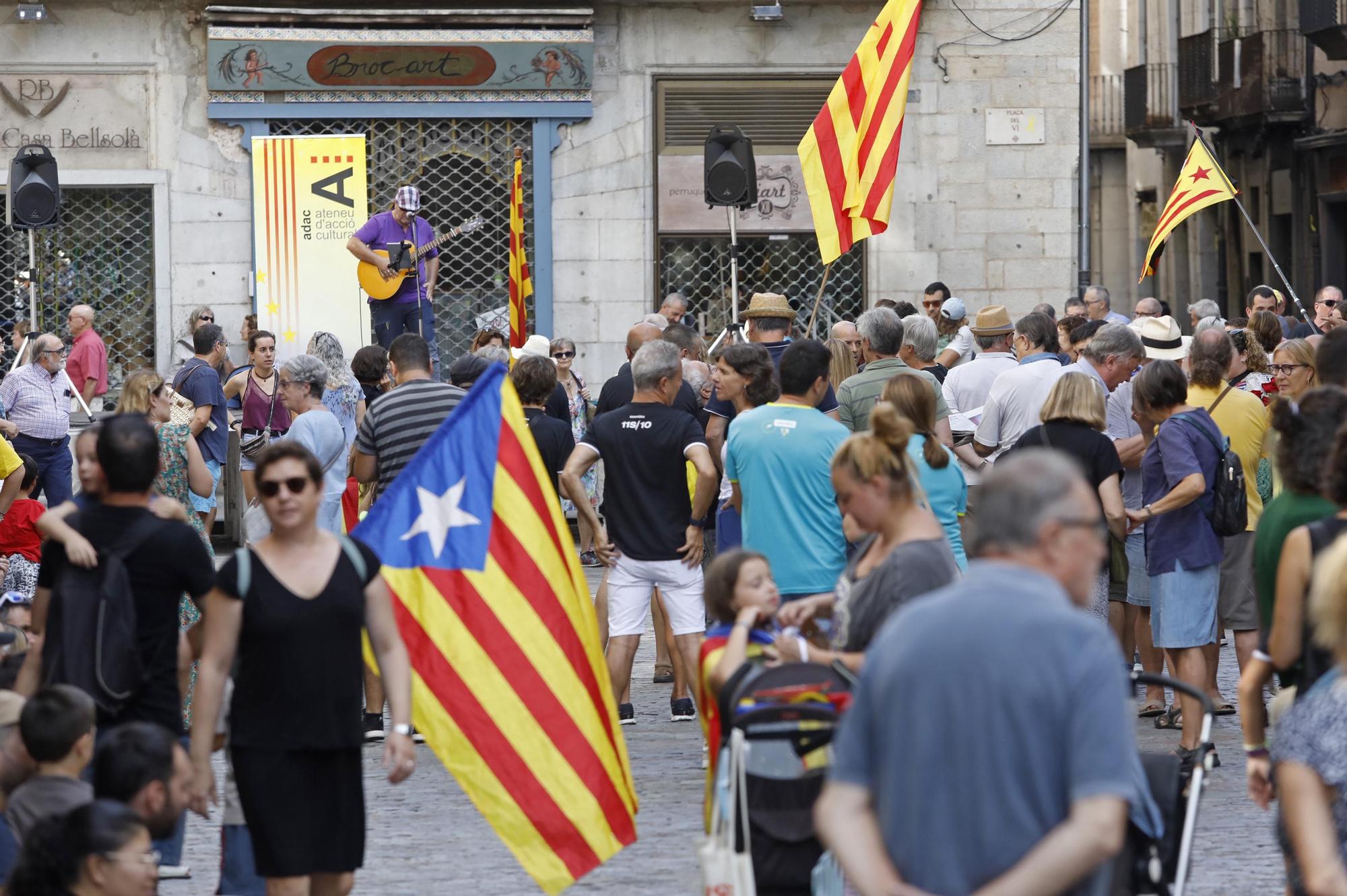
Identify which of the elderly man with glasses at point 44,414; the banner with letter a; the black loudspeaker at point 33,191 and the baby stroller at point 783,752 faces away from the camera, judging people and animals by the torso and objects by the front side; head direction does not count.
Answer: the baby stroller

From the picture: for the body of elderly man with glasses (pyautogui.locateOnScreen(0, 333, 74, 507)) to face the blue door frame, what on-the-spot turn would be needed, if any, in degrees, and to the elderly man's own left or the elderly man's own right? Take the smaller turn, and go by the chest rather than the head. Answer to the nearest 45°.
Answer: approximately 90° to the elderly man's own left

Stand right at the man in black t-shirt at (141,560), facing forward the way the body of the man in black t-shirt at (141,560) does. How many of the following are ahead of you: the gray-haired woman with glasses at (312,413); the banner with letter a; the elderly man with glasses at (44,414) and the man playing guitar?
4

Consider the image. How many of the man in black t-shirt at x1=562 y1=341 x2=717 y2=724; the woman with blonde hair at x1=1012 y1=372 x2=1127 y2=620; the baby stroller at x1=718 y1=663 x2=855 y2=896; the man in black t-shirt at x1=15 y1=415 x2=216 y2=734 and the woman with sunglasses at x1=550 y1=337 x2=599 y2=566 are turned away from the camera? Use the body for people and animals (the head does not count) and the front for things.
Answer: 4

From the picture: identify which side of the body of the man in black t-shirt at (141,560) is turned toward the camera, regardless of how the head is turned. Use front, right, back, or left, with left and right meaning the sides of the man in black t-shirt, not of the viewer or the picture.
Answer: back

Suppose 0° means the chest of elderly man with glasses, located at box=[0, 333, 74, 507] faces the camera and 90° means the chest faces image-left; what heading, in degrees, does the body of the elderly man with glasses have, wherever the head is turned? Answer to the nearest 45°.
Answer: approximately 315°

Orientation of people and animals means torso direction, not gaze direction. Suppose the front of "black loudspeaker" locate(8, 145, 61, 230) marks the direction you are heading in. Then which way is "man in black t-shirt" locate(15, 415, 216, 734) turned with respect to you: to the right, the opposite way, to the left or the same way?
the opposite way

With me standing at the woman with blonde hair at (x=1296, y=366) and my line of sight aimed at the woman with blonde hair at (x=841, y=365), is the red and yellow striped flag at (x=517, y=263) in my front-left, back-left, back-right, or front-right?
front-right

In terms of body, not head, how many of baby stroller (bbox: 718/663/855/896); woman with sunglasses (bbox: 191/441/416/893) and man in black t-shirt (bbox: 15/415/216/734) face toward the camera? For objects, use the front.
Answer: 1

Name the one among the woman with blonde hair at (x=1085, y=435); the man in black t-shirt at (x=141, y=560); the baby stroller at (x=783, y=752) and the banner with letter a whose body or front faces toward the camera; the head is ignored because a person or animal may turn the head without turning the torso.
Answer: the banner with letter a

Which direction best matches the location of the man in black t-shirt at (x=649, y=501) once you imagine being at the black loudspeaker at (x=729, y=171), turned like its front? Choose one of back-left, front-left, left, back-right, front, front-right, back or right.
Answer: front

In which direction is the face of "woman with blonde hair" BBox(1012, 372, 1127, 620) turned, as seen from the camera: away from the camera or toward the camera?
away from the camera

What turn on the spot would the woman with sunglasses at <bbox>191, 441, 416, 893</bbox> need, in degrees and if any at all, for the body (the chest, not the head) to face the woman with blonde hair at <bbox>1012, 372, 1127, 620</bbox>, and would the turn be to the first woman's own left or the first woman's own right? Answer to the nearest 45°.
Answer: approximately 135° to the first woman's own left

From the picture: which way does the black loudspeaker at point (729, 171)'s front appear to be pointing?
toward the camera

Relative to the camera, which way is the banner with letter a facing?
toward the camera

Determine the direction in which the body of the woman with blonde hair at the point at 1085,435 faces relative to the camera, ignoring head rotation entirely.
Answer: away from the camera

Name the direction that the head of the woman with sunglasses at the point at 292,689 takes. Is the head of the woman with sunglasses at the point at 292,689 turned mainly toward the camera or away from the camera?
toward the camera

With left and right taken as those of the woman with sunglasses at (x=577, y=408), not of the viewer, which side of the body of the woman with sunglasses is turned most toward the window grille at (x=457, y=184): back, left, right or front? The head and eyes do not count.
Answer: back

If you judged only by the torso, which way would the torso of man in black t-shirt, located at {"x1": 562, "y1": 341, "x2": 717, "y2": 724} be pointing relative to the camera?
away from the camera

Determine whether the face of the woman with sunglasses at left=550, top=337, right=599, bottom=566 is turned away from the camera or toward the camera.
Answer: toward the camera

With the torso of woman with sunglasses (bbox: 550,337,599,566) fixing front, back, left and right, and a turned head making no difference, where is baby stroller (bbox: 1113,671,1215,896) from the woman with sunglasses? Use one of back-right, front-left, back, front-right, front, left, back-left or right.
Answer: front
